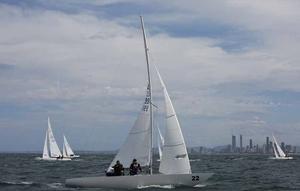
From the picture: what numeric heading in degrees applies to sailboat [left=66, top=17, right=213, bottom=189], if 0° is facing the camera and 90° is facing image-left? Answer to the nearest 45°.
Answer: approximately 270°
